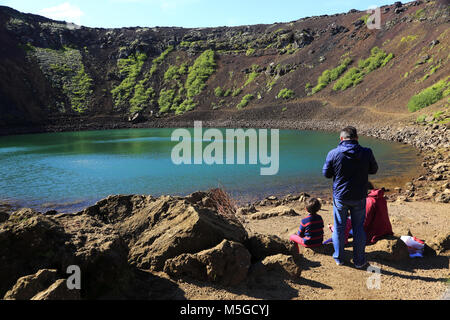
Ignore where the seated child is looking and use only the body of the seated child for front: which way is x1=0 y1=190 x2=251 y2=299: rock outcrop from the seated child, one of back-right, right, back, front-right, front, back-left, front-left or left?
left

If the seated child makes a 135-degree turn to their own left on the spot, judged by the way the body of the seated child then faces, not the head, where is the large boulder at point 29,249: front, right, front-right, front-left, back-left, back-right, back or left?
front-right

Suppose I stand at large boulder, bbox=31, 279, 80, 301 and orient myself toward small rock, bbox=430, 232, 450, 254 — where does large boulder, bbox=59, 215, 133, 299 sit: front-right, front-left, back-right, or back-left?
front-left

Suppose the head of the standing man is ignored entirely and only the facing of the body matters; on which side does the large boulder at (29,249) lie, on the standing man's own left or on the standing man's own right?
on the standing man's own left

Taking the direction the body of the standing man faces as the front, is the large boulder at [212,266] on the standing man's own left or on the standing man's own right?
on the standing man's own left

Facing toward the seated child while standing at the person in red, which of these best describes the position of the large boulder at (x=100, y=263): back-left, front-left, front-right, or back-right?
front-left

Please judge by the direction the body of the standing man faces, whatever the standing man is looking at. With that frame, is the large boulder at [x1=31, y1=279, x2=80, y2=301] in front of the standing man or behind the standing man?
behind

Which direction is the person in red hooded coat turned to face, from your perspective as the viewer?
facing away from the viewer and to the left of the viewer

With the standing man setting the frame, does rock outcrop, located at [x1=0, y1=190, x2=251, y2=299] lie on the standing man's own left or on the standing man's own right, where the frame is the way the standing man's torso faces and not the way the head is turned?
on the standing man's own left

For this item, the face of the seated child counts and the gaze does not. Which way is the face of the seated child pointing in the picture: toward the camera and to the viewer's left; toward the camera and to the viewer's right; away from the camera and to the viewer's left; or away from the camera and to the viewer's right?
away from the camera and to the viewer's left

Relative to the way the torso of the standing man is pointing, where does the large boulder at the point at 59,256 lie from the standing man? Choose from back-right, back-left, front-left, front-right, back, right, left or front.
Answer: back-left

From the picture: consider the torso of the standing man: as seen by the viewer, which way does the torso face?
away from the camera

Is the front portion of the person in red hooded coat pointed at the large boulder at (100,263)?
no

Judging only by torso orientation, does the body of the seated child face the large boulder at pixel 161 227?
no

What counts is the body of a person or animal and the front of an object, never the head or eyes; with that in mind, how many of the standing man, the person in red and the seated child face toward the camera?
0

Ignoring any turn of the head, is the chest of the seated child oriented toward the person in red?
no

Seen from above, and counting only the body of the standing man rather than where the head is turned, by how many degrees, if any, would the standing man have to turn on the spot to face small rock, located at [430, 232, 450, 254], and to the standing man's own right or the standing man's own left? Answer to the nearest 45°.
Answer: approximately 45° to the standing man's own right
